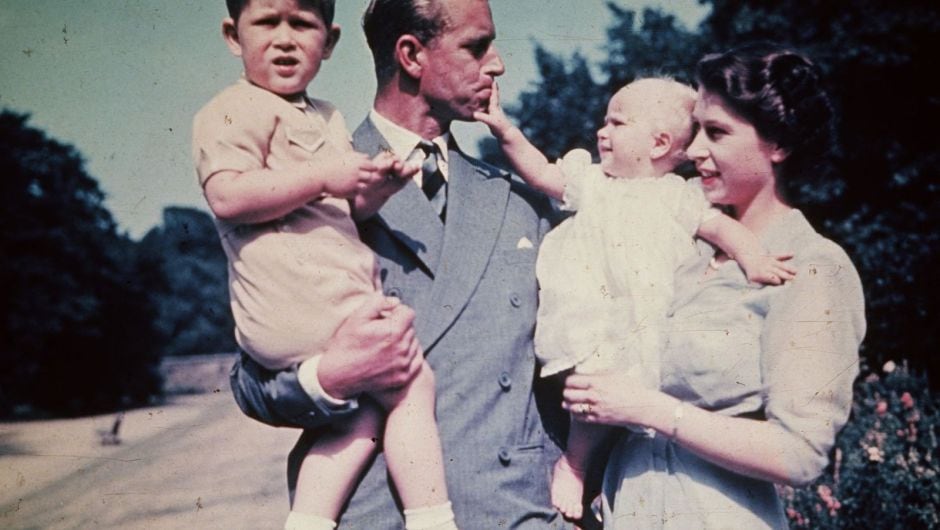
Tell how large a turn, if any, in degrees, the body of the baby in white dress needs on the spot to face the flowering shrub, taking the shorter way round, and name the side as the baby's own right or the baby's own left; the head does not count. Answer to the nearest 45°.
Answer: approximately 180°

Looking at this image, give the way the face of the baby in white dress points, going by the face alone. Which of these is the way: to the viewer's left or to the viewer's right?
to the viewer's left

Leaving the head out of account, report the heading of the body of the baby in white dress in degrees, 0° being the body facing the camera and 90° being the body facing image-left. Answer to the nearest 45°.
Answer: approximately 45°

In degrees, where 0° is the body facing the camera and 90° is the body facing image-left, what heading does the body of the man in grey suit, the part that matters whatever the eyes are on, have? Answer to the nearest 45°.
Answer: approximately 0°

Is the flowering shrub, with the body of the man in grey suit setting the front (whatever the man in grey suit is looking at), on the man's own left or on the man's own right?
on the man's own left

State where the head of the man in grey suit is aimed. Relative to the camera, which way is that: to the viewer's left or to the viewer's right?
to the viewer's right

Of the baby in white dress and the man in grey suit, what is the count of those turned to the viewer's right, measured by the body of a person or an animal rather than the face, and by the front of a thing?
0
